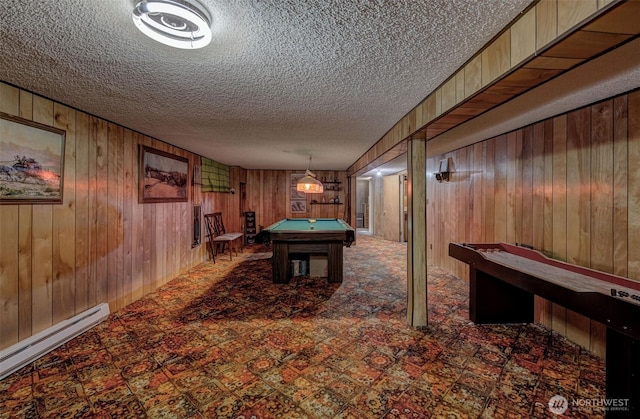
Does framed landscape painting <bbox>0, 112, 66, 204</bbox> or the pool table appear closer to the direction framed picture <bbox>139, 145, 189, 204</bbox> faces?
the pool table

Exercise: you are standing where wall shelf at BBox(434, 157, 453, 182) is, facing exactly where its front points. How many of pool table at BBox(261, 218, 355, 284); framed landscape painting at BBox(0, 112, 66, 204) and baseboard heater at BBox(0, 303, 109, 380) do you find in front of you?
3

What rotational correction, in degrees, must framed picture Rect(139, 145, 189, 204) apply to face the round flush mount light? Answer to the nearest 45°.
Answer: approximately 45° to its right

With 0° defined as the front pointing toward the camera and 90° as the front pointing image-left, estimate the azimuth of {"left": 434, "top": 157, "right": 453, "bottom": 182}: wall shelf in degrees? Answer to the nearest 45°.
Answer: approximately 45°

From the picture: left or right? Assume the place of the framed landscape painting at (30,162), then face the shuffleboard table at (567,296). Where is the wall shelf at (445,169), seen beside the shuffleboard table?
left

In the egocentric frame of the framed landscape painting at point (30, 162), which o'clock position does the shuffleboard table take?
The shuffleboard table is roughly at 12 o'clock from the framed landscape painting.

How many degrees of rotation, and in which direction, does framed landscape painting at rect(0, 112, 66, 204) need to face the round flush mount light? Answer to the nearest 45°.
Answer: approximately 45° to its right

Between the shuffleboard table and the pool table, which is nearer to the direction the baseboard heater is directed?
the shuffleboard table

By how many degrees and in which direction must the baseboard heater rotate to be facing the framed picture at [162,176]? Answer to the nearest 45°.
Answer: approximately 90° to its left

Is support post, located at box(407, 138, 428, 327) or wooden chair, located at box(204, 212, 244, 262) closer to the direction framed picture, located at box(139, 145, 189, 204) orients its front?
the support post
